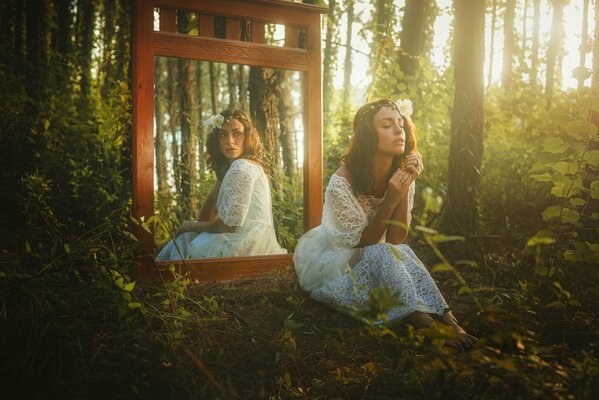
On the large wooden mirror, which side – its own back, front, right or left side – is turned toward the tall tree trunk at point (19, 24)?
back

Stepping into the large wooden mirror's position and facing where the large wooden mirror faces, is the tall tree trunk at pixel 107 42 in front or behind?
behind

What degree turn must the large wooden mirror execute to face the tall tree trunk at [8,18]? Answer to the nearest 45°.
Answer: approximately 180°

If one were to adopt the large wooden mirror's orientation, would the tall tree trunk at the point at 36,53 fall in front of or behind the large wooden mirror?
behind

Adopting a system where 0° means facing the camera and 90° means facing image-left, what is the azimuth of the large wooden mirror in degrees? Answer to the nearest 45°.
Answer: approximately 315°

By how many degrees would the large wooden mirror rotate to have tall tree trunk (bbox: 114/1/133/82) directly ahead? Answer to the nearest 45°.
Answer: approximately 135° to its left

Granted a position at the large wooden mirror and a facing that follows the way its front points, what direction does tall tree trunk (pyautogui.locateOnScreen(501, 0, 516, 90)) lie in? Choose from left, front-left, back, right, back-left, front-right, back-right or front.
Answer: left

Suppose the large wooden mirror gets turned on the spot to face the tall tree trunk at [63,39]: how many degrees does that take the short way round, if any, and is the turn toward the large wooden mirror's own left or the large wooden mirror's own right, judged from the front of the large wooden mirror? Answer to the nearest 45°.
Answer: approximately 180°
